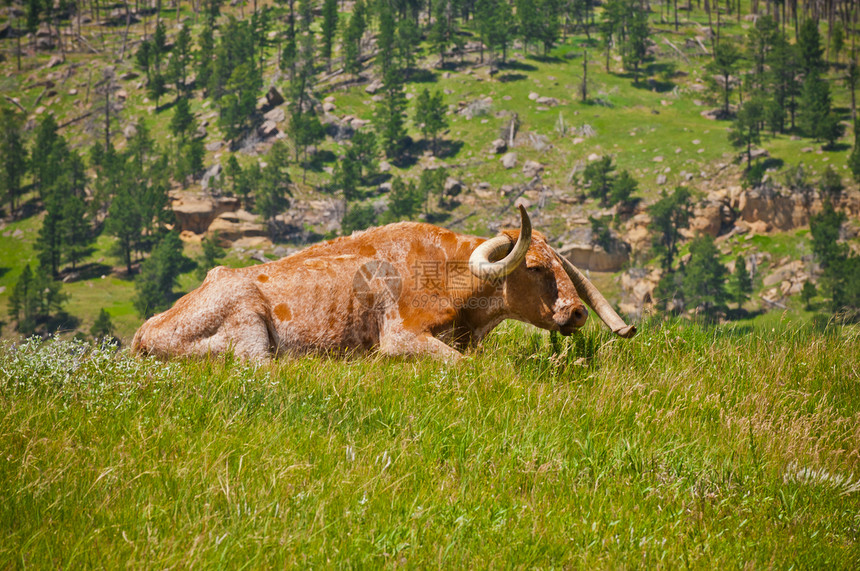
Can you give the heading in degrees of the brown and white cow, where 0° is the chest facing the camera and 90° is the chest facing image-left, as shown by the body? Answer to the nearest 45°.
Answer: approximately 270°
